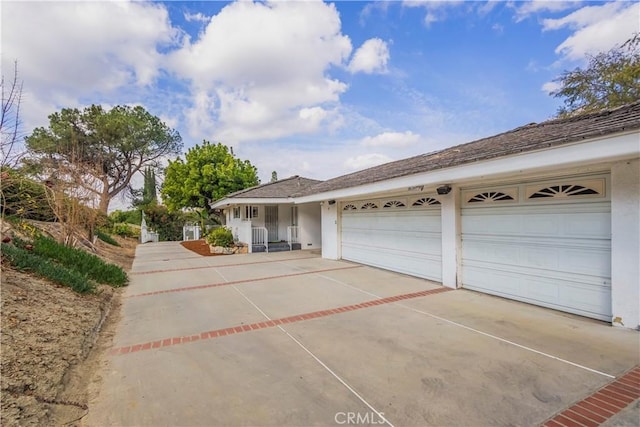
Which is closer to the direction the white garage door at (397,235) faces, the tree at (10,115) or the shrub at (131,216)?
the tree

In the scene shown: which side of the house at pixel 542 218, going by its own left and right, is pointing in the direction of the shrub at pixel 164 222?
right

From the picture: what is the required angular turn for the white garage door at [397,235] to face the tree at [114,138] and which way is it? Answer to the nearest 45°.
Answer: approximately 90° to its right

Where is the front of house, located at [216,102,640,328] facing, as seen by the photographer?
facing the viewer and to the left of the viewer

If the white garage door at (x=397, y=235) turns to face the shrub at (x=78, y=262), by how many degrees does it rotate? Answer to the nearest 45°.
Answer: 0° — it already faces it
